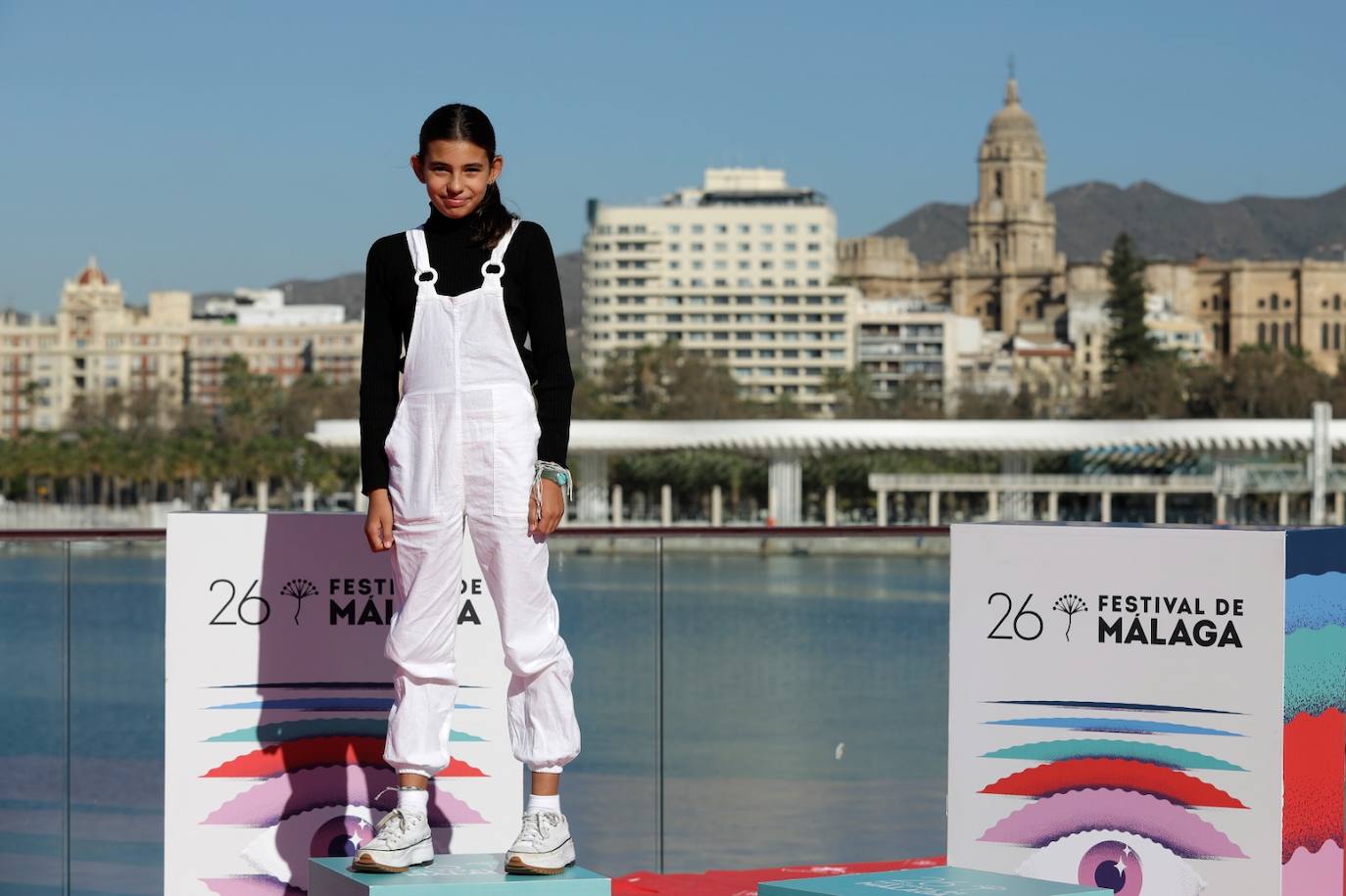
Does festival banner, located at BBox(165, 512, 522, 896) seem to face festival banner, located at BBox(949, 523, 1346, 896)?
no

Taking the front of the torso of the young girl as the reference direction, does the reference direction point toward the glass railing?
no

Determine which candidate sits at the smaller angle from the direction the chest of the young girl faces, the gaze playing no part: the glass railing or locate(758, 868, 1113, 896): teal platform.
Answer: the teal platform

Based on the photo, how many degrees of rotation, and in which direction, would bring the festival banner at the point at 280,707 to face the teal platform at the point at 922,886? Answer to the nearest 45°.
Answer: approximately 45° to its left

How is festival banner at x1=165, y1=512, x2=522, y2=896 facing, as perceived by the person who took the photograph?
facing the viewer

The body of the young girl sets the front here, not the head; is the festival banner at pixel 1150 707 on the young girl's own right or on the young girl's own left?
on the young girl's own left

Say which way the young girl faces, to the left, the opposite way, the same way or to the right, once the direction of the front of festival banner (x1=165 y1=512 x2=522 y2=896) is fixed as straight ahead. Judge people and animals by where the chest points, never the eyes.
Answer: the same way

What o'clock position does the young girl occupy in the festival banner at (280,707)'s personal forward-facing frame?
The young girl is roughly at 11 o'clock from the festival banner.

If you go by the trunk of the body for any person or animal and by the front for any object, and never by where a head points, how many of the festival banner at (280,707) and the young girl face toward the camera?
2

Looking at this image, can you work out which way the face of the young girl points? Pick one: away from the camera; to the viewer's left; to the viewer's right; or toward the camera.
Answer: toward the camera

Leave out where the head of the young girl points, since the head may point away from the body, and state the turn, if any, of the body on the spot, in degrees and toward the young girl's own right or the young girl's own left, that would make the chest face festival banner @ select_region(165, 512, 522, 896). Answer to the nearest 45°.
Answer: approximately 135° to the young girl's own right

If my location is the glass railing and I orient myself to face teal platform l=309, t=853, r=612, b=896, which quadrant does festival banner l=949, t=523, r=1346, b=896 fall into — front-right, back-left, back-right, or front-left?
front-left

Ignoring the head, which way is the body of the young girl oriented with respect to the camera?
toward the camera

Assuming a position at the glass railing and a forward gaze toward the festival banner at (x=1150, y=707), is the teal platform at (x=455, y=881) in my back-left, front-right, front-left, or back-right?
front-right
